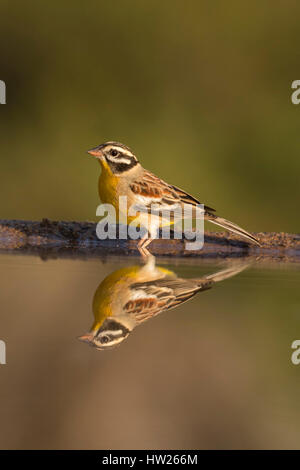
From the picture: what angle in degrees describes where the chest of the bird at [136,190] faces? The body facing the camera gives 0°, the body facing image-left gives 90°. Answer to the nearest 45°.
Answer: approximately 90°
